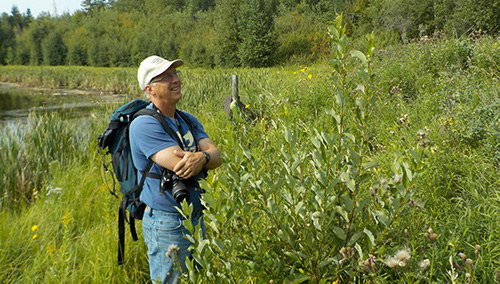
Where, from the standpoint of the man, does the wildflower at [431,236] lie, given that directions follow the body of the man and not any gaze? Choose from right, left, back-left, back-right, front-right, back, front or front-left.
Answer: front

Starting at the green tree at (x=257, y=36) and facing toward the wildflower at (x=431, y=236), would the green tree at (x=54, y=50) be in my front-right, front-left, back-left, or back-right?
back-right

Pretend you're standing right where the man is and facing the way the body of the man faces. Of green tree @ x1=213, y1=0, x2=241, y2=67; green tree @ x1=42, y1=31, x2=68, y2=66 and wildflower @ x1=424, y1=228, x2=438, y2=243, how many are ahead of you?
1

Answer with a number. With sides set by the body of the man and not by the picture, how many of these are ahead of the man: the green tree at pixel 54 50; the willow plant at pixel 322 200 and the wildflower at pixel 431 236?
2

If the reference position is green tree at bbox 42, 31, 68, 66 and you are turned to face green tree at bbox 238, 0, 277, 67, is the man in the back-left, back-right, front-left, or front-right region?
front-right

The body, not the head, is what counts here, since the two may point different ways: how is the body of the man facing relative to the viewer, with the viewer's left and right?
facing the viewer and to the right of the viewer

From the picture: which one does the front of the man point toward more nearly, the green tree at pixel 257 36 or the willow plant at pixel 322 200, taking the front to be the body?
the willow plant

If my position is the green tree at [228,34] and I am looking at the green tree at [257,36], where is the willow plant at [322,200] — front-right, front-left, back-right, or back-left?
front-right

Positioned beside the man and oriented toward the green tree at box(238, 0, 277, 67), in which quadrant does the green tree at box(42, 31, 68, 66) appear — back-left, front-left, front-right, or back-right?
front-left

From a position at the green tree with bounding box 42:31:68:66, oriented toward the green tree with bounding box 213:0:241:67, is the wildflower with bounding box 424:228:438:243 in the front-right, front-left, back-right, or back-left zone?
front-right

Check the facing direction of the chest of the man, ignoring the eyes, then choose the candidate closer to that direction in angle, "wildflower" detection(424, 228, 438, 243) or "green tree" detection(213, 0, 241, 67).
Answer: the wildflower

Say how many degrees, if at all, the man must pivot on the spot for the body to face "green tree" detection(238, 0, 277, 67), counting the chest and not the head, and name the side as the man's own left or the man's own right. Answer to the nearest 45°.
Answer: approximately 135° to the man's own left

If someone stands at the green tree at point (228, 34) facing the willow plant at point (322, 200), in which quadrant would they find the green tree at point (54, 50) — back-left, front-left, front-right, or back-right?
back-right

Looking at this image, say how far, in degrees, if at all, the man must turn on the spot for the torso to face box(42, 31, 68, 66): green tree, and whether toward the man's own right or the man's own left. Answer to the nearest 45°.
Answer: approximately 135° to the man's own left

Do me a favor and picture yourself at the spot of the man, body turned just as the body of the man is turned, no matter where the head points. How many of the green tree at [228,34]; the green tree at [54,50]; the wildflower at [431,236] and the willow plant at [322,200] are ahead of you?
2

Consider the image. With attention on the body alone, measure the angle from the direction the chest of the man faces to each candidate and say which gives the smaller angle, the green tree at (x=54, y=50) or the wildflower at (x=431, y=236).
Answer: the wildflower

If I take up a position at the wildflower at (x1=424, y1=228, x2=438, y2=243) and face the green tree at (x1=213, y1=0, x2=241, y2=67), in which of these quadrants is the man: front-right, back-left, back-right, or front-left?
front-left

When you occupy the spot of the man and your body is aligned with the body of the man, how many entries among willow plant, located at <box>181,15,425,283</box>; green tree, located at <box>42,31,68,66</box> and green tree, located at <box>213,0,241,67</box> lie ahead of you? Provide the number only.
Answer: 1

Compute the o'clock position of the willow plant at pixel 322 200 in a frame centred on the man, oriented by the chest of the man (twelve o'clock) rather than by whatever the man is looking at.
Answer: The willow plant is roughly at 12 o'clock from the man.
